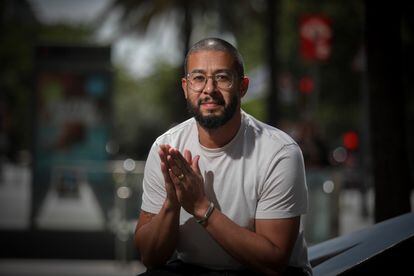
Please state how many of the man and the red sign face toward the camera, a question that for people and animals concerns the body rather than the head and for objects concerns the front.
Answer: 2

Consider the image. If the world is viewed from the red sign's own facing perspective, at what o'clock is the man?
The man is roughly at 12 o'clock from the red sign.

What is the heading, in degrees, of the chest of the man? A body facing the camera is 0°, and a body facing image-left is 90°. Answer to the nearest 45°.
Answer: approximately 0°

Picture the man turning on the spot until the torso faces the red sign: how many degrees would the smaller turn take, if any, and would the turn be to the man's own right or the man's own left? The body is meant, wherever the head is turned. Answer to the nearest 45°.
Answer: approximately 180°

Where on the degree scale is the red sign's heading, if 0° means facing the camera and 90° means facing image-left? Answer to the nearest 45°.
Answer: approximately 0°
